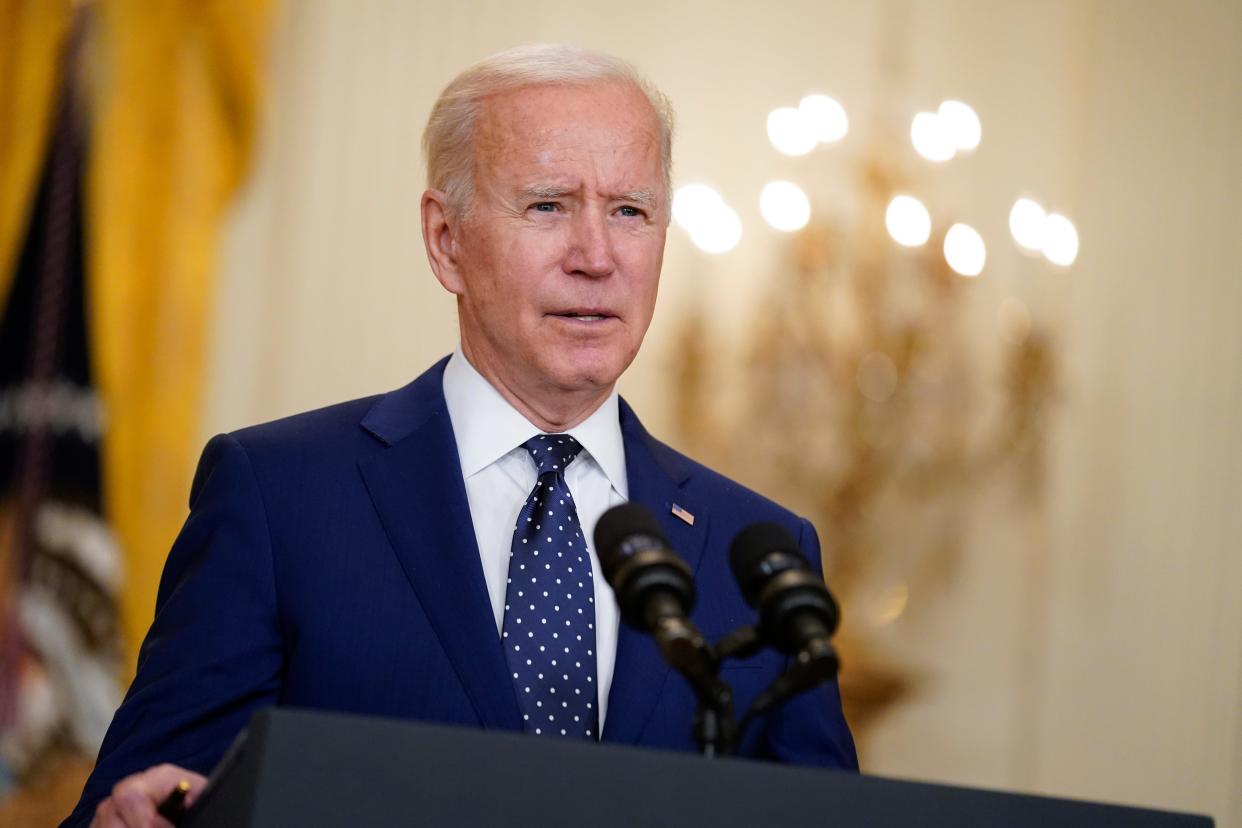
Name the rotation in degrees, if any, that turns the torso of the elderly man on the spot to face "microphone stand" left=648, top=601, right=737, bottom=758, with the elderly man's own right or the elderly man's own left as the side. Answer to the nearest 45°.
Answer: approximately 45° to the elderly man's own right

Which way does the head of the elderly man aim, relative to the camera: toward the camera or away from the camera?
toward the camera

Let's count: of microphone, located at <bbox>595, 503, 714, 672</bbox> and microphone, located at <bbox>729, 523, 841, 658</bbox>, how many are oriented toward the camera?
0

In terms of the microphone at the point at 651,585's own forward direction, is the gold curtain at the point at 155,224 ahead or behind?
ahead

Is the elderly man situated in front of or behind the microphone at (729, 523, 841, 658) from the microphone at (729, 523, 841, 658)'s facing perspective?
in front

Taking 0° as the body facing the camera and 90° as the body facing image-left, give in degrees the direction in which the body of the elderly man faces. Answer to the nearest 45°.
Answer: approximately 315°

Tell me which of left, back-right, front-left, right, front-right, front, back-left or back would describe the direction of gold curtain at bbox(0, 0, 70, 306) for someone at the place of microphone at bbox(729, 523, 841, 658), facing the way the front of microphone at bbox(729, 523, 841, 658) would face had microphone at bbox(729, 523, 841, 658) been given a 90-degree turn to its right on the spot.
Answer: left

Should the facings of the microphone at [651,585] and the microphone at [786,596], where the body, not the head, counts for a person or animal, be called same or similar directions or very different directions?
same or similar directions

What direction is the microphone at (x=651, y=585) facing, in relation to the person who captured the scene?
facing away from the viewer and to the left of the viewer

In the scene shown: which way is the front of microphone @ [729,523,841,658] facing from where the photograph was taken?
facing away from the viewer and to the left of the viewer

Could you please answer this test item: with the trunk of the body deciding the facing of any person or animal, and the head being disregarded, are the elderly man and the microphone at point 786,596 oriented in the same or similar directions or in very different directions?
very different directions

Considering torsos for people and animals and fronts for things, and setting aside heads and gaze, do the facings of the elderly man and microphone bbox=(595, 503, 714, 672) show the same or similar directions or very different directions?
very different directions

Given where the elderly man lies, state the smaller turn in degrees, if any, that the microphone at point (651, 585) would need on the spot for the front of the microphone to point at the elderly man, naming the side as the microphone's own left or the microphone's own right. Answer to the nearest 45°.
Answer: approximately 45° to the microphone's own right
